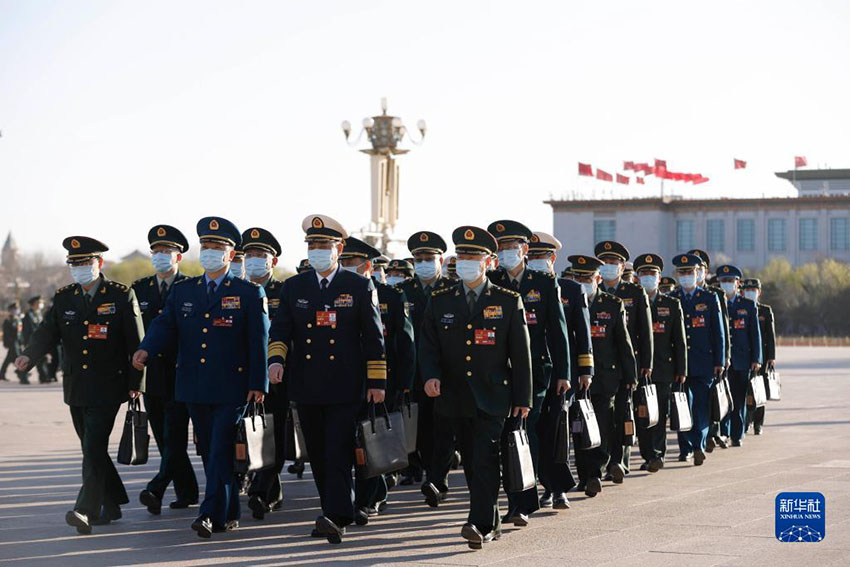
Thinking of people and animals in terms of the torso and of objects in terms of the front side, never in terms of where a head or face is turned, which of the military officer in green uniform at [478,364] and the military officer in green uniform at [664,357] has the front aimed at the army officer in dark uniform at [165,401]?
the military officer in green uniform at [664,357]

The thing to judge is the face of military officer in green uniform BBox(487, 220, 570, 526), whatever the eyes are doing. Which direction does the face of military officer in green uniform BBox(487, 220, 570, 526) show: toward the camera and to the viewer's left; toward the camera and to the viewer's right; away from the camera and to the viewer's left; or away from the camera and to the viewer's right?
toward the camera and to the viewer's left

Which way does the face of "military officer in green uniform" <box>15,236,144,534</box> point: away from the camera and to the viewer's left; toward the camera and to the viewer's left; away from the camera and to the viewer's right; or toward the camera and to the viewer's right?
toward the camera and to the viewer's left

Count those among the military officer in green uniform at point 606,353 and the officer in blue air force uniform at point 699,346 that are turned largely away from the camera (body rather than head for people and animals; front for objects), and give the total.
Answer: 0

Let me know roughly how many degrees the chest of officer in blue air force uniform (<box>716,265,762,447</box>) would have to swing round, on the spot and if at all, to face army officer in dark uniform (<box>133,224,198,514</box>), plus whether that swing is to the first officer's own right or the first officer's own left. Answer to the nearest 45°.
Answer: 0° — they already face them

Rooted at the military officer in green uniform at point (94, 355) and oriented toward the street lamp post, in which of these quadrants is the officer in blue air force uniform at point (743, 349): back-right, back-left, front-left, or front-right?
front-right

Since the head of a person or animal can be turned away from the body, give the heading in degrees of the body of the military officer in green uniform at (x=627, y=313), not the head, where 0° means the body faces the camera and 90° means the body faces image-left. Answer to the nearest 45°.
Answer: approximately 45°

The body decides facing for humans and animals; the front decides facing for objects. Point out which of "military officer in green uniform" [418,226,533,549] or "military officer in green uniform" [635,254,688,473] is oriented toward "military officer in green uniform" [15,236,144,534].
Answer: "military officer in green uniform" [635,254,688,473]

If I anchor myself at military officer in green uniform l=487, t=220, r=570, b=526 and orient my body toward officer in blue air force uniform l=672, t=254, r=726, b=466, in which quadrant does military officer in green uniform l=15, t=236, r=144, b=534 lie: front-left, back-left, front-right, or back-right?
back-left

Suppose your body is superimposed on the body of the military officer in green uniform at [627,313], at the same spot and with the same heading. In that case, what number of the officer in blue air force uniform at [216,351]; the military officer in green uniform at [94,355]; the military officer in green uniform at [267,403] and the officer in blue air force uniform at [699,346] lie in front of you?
3

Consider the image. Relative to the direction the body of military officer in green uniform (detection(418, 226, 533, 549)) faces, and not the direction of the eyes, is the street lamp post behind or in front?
behind

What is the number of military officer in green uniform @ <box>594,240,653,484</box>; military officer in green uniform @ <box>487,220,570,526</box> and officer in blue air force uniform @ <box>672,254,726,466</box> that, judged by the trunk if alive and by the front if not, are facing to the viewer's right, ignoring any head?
0

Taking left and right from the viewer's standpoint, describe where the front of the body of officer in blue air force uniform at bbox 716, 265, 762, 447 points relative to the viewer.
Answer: facing the viewer and to the left of the viewer

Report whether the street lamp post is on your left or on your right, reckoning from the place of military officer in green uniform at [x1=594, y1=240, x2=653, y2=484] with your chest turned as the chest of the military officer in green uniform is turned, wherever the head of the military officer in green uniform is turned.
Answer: on your right

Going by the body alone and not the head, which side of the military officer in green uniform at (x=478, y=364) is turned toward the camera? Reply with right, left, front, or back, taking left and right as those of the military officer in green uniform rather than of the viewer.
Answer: front
